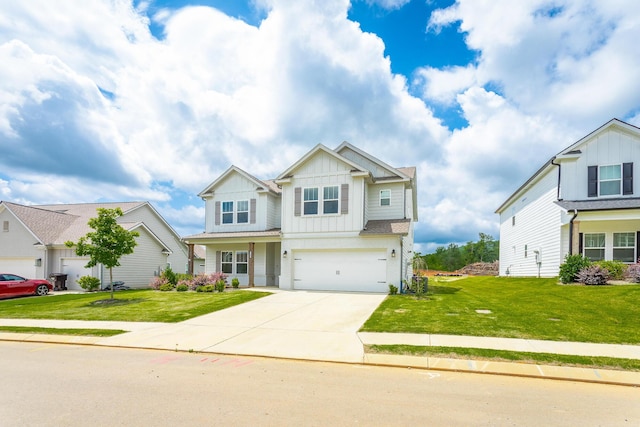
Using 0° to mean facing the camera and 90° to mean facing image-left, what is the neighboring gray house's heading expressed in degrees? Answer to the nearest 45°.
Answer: approximately 45°

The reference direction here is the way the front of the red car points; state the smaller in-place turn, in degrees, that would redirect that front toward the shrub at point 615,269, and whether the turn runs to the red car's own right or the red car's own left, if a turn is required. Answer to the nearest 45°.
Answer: approximately 45° to the red car's own right

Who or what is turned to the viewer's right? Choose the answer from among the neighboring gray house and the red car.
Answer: the red car

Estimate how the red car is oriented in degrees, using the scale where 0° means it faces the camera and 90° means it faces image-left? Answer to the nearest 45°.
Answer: approximately 270°

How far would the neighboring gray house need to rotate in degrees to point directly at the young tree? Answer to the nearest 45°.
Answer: approximately 45° to its left

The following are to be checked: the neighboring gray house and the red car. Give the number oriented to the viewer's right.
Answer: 1

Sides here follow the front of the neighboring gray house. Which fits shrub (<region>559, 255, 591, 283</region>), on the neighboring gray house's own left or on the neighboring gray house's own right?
on the neighboring gray house's own left

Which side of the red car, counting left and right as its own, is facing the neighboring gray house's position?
left

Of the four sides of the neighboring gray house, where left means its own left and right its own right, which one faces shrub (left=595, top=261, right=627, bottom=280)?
left
